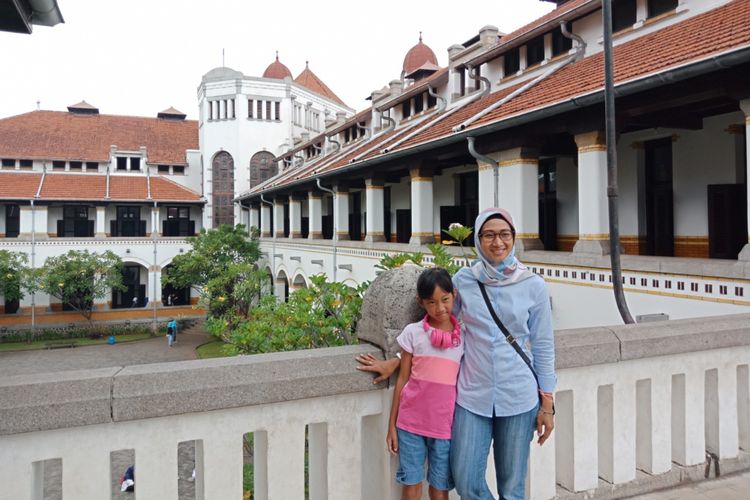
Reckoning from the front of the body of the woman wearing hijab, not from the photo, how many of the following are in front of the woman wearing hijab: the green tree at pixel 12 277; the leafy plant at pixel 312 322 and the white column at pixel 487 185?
0

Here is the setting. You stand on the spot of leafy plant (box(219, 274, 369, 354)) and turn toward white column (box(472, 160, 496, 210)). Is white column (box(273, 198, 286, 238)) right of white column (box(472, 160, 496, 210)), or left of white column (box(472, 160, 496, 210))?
left

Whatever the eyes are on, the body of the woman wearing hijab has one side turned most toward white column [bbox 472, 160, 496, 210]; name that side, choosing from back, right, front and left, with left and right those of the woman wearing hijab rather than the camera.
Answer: back

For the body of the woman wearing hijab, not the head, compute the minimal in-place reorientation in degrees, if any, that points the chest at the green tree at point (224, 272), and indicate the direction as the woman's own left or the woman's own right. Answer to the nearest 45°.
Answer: approximately 135° to the woman's own right

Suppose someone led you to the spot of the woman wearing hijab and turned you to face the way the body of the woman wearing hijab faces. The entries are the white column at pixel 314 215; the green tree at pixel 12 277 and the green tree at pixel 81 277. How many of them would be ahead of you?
0

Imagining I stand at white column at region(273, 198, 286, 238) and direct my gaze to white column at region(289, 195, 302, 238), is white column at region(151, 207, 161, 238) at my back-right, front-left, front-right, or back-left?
back-right

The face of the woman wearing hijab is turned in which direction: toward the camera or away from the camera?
toward the camera

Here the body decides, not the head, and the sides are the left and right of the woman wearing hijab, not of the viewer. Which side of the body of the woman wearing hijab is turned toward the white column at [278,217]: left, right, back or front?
back

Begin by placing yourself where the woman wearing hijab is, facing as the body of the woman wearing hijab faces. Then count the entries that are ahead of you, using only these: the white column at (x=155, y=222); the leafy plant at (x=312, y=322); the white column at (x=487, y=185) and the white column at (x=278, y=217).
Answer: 0

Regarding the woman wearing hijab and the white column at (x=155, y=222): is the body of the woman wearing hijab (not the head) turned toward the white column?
no

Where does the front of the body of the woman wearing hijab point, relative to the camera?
toward the camera

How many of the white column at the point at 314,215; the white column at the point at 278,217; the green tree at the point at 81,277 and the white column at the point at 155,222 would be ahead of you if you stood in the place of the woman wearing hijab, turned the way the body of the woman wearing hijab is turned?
0

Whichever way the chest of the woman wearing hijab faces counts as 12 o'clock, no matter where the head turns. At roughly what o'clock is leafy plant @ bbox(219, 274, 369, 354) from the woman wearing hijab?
The leafy plant is roughly at 5 o'clock from the woman wearing hijab.

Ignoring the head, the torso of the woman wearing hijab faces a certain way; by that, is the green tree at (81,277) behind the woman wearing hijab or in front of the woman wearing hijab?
behind
